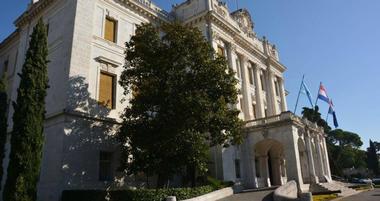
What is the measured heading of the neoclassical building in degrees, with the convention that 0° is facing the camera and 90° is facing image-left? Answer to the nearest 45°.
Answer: approximately 315°

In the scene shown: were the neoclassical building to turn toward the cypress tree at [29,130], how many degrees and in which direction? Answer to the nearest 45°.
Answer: approximately 45° to its right

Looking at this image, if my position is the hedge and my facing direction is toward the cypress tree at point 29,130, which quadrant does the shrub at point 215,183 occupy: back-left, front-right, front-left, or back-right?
back-right
